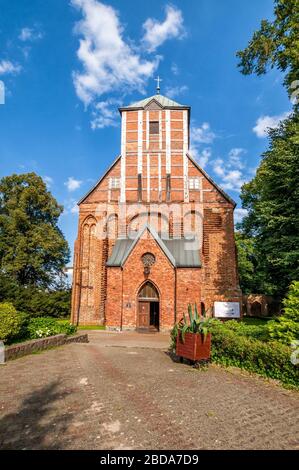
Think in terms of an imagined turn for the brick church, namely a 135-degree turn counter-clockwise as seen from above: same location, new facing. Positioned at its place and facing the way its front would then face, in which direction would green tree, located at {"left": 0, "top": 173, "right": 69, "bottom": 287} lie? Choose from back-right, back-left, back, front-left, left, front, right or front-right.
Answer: left

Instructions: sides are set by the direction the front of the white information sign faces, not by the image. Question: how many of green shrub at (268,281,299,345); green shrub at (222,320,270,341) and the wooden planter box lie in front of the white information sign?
3

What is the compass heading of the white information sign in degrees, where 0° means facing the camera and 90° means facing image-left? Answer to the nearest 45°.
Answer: approximately 0°

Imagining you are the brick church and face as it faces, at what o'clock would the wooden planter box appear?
The wooden planter box is roughly at 12 o'clock from the brick church.

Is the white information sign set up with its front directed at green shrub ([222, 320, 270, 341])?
yes

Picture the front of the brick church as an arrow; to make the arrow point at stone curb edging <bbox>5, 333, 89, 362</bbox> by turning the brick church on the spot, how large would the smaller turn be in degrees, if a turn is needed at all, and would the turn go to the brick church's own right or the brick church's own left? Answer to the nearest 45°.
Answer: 0° — it already faces it

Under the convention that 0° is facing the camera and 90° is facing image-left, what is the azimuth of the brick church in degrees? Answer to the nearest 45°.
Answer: approximately 0°
